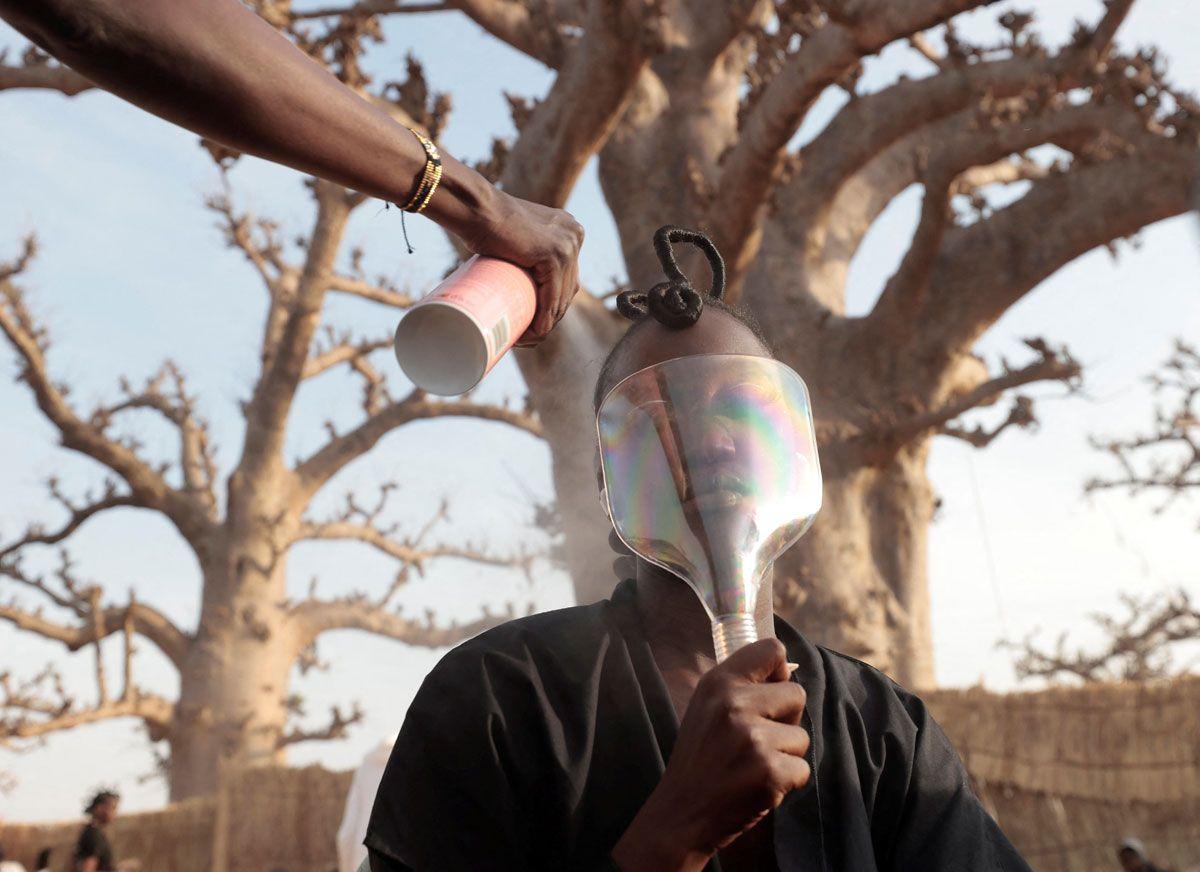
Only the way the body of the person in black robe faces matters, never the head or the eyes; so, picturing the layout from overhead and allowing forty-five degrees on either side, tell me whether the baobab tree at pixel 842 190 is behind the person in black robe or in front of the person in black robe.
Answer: behind

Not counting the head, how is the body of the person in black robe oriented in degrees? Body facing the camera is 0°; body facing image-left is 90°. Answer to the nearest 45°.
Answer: approximately 0°

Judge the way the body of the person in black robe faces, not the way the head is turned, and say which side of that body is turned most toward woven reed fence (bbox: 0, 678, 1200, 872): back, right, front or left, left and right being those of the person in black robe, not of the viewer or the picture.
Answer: back

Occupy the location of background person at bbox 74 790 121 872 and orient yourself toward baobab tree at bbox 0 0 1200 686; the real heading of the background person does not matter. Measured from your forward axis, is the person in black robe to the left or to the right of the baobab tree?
right
